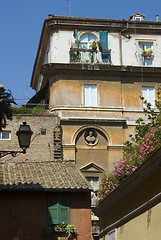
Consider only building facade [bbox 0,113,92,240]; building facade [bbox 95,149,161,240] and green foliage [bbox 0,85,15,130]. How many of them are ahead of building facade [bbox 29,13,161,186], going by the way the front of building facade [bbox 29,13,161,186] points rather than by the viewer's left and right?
3

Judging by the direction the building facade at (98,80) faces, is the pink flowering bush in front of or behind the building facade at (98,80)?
in front

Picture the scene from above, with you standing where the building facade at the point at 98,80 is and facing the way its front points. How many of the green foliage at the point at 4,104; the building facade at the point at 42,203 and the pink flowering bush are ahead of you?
3

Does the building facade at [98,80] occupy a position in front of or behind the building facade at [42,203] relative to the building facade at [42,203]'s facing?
behind

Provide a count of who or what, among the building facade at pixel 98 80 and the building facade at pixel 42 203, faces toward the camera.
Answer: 2

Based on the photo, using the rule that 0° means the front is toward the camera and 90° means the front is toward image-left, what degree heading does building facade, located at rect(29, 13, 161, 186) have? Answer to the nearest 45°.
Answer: approximately 0°

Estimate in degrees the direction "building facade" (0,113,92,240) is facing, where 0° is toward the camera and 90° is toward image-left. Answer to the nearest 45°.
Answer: approximately 0°

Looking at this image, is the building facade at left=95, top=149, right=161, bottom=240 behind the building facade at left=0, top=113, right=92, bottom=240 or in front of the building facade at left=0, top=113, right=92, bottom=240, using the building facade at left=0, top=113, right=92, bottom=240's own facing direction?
in front
